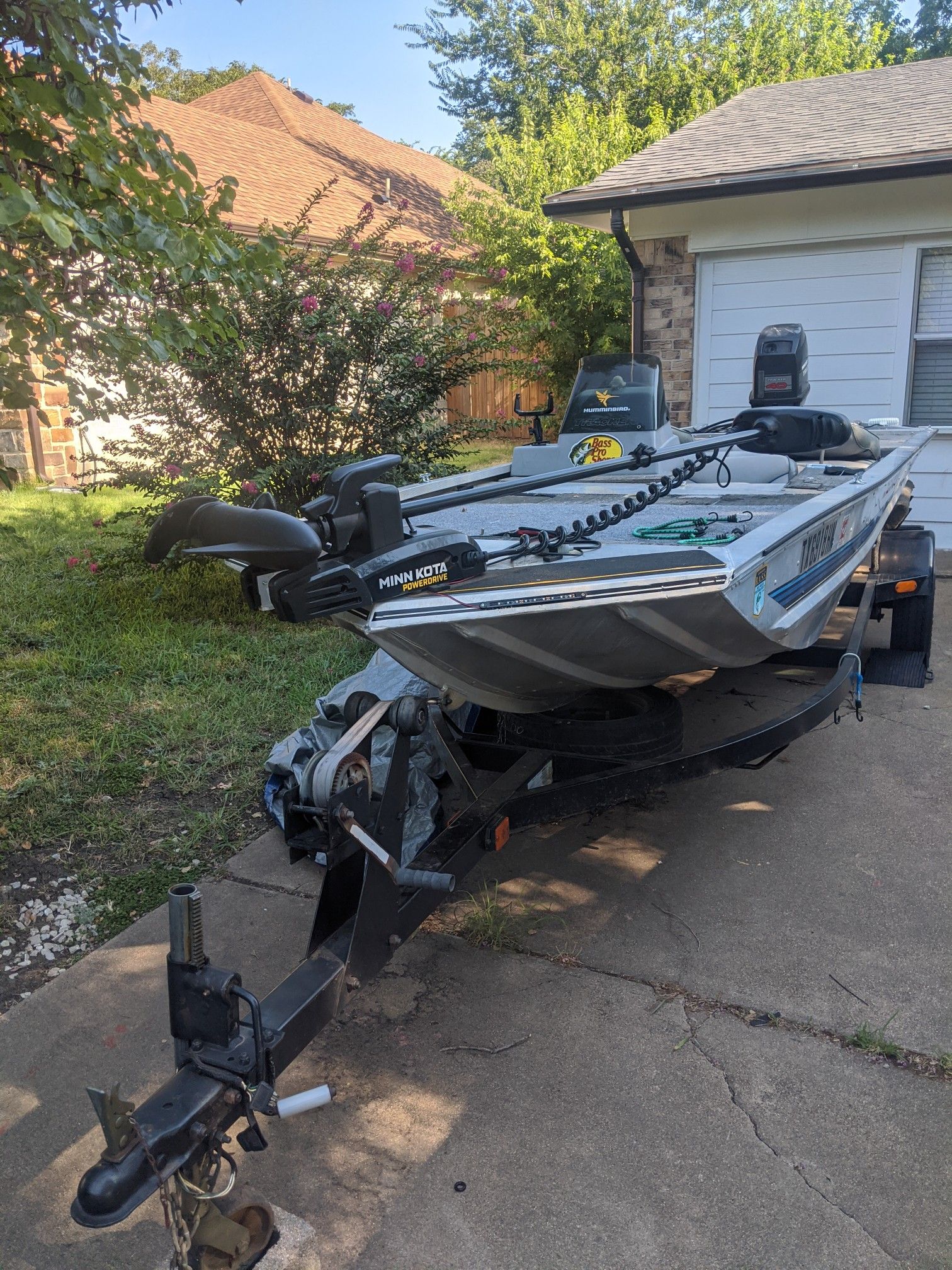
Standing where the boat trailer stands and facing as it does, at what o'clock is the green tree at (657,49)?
The green tree is roughly at 5 o'clock from the boat trailer.

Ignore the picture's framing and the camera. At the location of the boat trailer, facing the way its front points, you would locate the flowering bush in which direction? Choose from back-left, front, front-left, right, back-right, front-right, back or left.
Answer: back-right

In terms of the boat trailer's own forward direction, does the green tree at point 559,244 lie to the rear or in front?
to the rear

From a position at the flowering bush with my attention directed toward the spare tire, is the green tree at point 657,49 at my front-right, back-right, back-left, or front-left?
back-left

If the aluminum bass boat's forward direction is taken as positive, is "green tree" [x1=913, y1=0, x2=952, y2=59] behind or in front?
behind

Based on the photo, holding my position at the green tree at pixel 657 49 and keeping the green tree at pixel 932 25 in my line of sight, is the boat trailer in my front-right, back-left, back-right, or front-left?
back-right

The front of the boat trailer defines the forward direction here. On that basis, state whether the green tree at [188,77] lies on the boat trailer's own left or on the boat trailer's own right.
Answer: on the boat trailer's own right

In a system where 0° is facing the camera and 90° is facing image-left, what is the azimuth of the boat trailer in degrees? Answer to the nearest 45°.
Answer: approximately 45°

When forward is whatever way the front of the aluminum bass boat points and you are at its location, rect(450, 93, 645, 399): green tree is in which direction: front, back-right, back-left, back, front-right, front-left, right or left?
back-right

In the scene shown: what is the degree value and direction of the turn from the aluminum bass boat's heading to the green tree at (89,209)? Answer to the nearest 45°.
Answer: approximately 90° to its right

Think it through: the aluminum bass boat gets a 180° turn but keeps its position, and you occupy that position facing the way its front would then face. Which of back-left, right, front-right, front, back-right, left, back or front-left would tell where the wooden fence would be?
front-left
